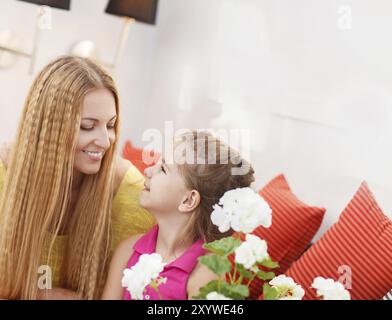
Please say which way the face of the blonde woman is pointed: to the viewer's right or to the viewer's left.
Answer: to the viewer's right

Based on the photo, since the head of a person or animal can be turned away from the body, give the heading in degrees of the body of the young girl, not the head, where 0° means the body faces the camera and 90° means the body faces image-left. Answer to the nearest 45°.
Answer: approximately 45°

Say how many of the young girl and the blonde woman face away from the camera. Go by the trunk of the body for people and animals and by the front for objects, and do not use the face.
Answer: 0

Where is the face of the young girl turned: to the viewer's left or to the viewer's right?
to the viewer's left

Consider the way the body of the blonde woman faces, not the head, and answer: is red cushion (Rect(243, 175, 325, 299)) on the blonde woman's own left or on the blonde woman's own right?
on the blonde woman's own left

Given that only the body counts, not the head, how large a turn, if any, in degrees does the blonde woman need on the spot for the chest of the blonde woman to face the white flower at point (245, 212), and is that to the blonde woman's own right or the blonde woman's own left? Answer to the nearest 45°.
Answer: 0° — they already face it

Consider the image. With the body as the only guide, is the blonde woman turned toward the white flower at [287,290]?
yes

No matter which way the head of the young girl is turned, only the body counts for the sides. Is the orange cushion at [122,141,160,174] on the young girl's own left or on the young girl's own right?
on the young girl's own right

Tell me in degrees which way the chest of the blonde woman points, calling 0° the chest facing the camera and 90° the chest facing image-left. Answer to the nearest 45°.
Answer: approximately 315°

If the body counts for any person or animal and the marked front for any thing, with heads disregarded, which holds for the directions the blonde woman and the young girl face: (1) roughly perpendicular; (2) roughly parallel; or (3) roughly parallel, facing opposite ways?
roughly perpendicular

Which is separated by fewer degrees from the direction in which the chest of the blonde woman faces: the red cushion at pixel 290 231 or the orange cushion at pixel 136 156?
the red cushion
